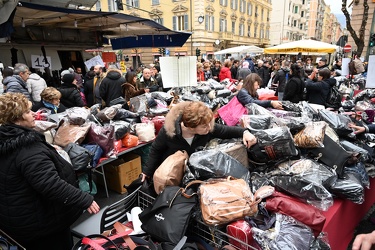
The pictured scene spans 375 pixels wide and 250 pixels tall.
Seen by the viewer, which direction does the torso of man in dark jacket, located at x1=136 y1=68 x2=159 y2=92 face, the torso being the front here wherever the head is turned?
toward the camera

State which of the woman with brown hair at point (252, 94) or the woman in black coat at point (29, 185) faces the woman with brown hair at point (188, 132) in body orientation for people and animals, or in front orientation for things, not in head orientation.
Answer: the woman in black coat

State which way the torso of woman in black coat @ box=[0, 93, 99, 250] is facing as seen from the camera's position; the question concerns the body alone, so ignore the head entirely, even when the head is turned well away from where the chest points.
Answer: to the viewer's right

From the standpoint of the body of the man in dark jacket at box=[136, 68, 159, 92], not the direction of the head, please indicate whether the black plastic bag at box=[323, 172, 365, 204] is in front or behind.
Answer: in front

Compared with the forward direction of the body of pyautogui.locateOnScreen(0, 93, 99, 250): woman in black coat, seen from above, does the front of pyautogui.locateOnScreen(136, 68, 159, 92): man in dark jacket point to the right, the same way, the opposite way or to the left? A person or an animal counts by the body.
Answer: to the right

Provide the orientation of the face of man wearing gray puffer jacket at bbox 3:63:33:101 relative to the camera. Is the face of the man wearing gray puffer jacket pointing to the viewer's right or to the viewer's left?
to the viewer's right

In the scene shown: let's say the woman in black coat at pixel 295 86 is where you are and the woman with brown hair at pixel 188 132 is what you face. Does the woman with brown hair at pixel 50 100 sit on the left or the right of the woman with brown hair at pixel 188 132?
right

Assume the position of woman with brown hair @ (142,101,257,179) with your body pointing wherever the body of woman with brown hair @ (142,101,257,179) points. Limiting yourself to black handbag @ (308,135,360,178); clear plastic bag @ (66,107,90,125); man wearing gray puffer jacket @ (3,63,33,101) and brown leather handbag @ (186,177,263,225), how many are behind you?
2

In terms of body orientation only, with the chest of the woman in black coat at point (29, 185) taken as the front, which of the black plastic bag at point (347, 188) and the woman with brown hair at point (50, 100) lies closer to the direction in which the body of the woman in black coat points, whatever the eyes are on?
the black plastic bag

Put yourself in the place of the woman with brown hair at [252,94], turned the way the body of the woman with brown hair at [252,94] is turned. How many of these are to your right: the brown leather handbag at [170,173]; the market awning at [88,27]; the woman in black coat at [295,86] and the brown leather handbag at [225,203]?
2

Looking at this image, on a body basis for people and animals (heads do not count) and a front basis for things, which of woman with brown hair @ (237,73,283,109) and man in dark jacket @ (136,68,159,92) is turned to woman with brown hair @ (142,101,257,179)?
the man in dark jacket

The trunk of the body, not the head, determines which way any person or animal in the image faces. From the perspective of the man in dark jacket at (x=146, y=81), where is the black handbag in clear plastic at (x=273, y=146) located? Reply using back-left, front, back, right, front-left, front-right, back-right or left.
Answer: front

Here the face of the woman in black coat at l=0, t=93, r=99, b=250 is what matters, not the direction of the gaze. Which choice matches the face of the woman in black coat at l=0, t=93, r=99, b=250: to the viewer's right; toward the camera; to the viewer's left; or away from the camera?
to the viewer's right
